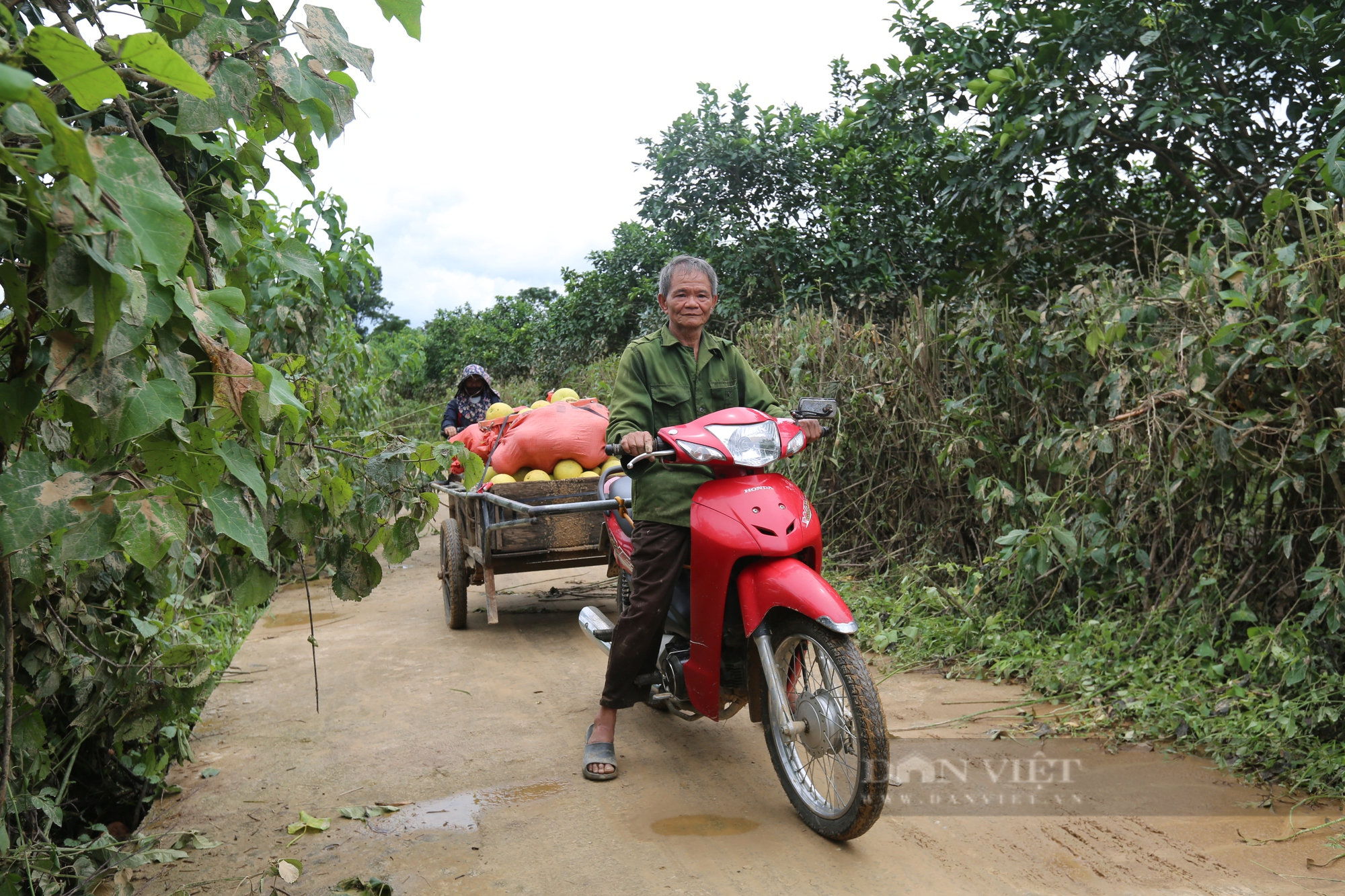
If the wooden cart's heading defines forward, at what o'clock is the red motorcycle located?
The red motorcycle is roughly at 1 o'clock from the wooden cart.

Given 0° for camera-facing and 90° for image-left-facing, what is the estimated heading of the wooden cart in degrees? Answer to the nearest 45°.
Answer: approximately 315°

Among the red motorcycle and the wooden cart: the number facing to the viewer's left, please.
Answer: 0

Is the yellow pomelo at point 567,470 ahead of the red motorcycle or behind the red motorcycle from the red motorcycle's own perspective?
behind

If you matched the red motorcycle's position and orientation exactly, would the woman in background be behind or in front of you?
behind

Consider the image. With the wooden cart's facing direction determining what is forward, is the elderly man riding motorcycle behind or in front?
in front

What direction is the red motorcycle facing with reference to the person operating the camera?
facing the viewer and to the right of the viewer

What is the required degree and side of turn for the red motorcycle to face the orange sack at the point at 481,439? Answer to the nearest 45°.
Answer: approximately 180°

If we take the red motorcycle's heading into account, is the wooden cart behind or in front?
behind
